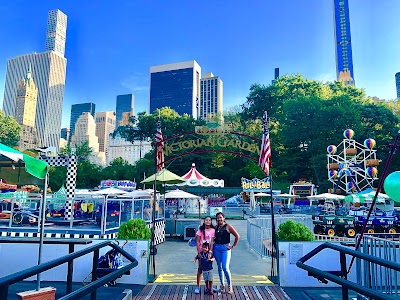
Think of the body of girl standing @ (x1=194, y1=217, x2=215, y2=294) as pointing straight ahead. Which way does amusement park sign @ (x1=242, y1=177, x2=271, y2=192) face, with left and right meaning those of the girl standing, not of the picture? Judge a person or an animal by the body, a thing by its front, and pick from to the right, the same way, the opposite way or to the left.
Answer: the same way

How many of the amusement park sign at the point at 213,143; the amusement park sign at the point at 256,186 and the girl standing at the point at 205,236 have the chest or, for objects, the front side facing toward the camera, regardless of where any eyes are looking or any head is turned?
3

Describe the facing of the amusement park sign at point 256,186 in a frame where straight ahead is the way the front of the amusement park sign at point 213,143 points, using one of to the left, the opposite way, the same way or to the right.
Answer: the same way

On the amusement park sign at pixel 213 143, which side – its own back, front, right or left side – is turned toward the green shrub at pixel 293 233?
front

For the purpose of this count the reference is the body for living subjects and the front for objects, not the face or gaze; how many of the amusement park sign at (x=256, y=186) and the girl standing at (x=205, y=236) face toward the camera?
2

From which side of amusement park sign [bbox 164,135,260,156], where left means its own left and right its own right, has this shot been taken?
front

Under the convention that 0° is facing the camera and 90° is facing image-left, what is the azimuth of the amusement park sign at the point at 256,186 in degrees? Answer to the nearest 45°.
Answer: approximately 0°

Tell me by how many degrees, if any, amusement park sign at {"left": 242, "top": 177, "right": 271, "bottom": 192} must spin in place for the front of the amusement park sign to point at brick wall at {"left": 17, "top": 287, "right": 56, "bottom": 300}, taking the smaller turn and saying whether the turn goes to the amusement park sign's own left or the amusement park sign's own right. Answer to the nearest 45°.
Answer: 0° — it already faces it

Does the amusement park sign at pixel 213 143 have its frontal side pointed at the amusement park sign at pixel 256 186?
no

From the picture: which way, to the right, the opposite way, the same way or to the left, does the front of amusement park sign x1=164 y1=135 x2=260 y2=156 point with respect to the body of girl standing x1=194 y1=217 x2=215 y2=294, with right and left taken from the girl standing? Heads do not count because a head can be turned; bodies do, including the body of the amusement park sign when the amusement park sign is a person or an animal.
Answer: the same way

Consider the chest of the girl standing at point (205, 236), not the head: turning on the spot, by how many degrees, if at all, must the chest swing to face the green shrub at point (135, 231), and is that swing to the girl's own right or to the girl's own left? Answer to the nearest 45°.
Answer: approximately 135° to the girl's own right

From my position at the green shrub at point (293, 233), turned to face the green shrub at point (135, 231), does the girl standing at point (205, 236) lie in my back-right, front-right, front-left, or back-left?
front-left

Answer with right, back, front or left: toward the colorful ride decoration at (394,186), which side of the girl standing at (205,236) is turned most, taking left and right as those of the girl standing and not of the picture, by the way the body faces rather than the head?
left

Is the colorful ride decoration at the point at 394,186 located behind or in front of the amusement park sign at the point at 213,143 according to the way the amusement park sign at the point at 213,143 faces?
in front

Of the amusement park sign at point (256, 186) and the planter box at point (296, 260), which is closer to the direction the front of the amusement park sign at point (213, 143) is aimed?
the planter box
